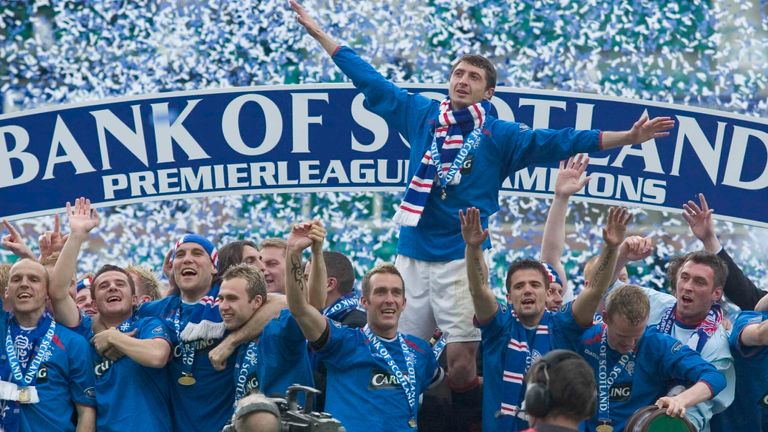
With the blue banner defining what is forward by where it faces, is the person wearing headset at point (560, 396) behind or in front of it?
in front

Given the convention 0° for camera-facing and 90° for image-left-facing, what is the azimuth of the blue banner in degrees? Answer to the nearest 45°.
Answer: approximately 0°

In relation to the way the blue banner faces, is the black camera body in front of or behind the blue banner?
in front
